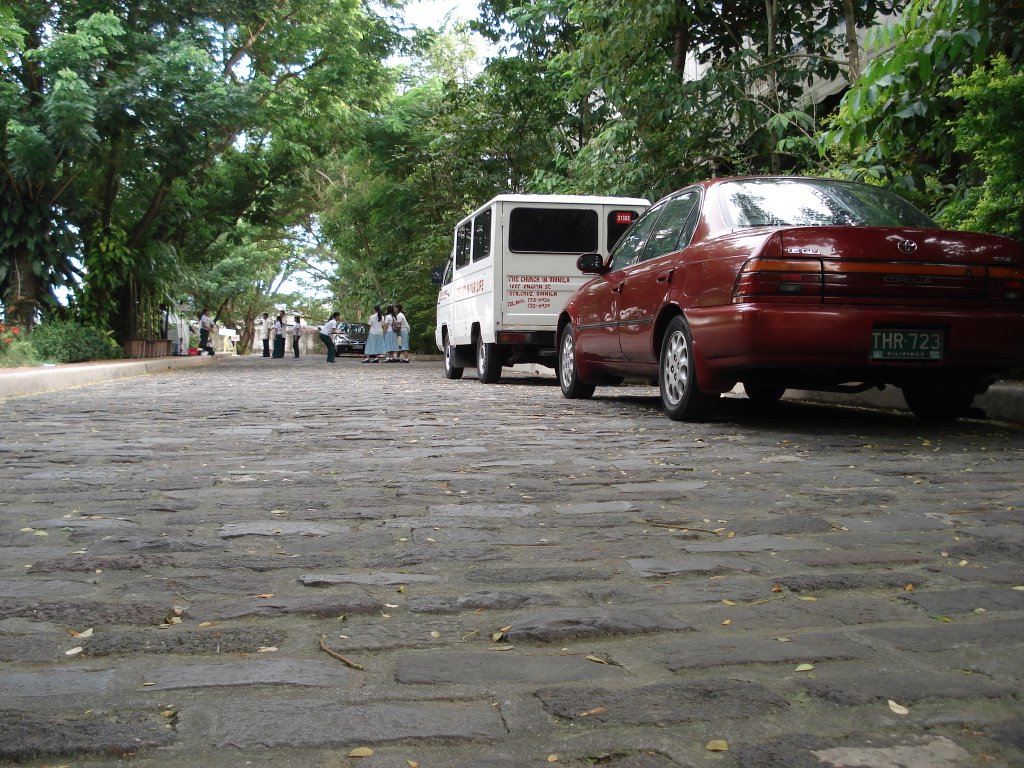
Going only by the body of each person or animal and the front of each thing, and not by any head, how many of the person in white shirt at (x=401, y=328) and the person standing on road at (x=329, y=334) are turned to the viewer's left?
1

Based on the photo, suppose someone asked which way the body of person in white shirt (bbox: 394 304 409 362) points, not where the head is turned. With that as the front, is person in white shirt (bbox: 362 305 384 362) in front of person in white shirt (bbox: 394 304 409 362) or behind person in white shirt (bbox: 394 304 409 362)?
in front

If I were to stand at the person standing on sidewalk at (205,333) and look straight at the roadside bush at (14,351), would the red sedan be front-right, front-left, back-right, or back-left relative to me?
front-left

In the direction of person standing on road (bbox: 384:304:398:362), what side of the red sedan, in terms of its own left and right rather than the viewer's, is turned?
front

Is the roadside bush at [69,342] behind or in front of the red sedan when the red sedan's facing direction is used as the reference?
in front

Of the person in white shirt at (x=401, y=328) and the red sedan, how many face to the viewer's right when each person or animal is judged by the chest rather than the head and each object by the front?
0

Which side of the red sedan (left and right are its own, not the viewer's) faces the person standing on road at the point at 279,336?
front

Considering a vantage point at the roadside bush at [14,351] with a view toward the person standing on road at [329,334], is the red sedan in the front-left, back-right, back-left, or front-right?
back-right
